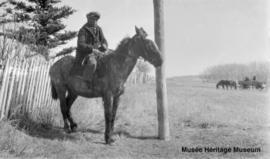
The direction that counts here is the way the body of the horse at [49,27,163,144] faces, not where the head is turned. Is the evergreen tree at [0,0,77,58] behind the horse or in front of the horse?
behind

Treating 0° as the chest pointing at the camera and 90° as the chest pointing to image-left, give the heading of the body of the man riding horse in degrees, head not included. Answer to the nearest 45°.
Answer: approximately 315°

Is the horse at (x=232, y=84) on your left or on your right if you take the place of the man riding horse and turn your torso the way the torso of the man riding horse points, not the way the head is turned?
on your left

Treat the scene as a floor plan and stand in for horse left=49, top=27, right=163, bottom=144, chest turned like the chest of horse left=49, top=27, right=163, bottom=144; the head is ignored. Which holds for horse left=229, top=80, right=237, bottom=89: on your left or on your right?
on your left

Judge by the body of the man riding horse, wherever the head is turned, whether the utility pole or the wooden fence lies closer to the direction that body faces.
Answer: the utility pole

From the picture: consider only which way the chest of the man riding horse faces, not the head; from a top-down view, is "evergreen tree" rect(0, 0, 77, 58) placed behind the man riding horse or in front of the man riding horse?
behind

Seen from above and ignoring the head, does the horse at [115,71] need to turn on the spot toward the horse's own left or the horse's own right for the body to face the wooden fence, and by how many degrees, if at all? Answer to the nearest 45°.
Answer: approximately 180°

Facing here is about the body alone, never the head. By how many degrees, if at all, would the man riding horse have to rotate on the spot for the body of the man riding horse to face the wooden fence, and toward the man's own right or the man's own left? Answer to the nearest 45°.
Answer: approximately 180°

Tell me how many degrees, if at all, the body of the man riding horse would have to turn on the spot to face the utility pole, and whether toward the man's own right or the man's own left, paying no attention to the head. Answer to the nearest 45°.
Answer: approximately 45° to the man's own left
